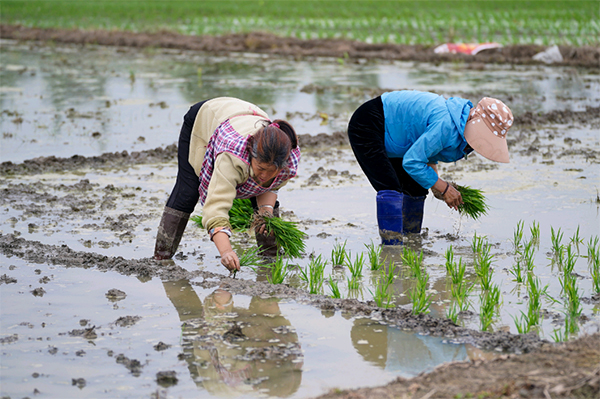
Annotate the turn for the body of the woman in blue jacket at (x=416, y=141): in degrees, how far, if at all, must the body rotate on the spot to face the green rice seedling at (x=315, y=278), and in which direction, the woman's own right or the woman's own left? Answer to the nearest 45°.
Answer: approximately 135° to the woman's own right

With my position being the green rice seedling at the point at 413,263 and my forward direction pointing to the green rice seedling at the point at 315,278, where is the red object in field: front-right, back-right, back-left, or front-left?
back-right

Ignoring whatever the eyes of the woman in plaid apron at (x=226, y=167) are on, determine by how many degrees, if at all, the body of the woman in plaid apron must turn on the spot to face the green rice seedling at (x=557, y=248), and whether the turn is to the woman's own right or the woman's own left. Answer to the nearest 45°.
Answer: approximately 45° to the woman's own left

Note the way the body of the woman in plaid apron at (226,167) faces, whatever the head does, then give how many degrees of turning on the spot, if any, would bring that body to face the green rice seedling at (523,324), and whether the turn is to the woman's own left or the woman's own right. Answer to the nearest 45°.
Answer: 0° — they already face it

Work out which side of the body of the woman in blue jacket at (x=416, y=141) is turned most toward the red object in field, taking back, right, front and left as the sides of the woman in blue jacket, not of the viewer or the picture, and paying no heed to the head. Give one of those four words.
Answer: left

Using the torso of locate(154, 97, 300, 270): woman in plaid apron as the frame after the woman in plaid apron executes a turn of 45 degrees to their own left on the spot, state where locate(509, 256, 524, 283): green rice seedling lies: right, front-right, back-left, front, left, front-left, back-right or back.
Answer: front

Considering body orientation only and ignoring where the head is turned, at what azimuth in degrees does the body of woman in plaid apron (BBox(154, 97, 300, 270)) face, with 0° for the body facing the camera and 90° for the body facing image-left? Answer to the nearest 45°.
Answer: approximately 315°

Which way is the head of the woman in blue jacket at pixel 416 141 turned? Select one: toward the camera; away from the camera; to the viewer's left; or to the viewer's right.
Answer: to the viewer's right

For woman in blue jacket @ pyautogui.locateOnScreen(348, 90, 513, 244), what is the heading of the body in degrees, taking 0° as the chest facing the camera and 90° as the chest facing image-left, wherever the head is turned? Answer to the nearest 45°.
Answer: approximately 270°

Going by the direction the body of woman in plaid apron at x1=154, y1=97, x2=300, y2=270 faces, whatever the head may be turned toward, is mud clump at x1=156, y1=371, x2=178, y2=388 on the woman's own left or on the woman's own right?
on the woman's own right
